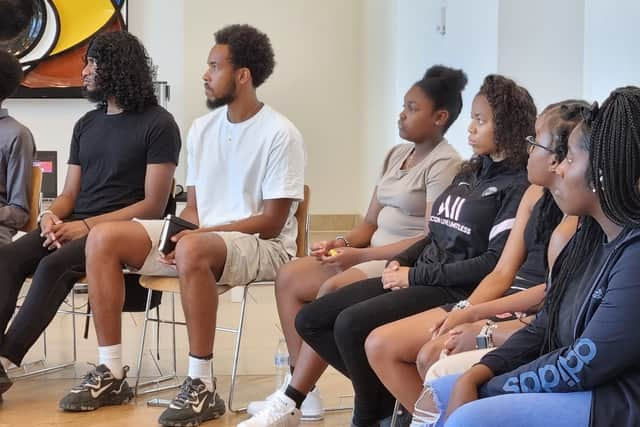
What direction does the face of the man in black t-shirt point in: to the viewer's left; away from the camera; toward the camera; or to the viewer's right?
to the viewer's left

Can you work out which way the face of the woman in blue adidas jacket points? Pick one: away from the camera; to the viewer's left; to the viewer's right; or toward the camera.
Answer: to the viewer's left

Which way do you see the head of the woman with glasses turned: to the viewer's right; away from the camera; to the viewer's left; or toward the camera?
to the viewer's left

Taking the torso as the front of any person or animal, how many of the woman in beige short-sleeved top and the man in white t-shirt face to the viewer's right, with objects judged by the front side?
0

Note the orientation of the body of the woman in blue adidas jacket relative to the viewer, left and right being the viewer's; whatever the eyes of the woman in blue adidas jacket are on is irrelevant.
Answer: facing to the left of the viewer
